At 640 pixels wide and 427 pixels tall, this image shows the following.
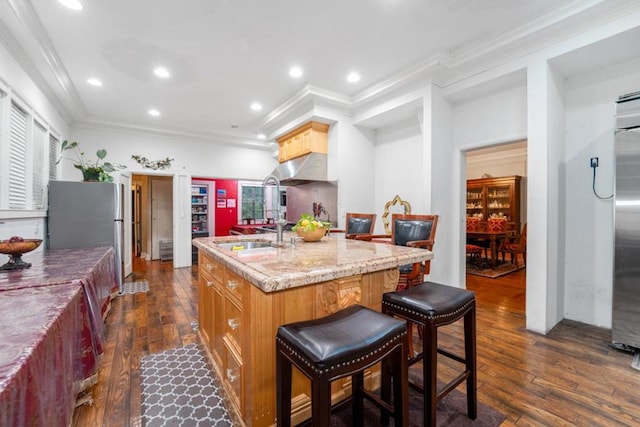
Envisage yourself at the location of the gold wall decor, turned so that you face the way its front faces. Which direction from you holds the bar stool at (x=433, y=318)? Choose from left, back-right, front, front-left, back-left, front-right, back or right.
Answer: front

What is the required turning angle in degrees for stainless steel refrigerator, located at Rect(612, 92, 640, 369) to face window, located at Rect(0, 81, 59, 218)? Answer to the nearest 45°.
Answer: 0° — it already faces it

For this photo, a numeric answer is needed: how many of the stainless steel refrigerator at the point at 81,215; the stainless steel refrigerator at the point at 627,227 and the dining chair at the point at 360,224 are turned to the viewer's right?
1

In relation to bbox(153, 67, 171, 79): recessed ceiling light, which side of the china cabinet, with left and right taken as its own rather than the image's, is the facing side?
front

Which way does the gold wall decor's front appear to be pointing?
toward the camera

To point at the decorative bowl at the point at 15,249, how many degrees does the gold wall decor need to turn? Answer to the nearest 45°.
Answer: approximately 45° to its right

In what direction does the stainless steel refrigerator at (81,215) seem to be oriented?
to the viewer's right

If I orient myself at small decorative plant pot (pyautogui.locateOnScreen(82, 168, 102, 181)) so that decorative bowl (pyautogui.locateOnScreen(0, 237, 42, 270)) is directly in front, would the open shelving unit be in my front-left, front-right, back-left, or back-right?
back-left

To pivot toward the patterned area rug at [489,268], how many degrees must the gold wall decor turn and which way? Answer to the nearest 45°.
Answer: approximately 135° to its left

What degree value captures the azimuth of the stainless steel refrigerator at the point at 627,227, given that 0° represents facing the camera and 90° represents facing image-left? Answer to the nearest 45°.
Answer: approximately 45°
